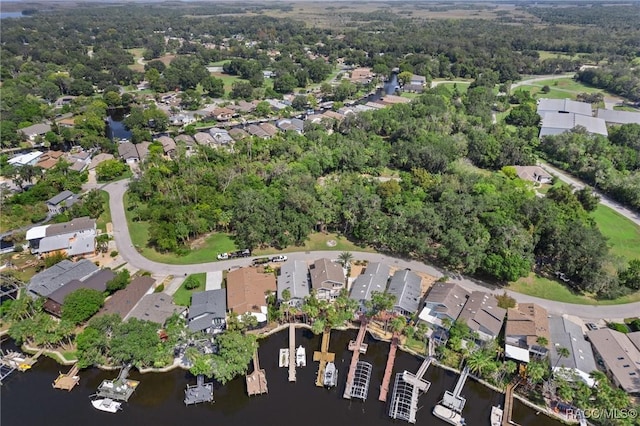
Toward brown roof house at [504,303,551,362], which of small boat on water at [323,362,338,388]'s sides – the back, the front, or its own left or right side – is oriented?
right

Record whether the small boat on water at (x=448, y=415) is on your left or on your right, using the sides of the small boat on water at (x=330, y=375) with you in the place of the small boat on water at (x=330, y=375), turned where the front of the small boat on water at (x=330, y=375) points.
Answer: on your right

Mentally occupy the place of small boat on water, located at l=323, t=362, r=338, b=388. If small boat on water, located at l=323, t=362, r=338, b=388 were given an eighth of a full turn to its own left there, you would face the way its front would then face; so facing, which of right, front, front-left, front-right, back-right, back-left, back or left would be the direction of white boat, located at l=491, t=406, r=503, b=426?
back-right

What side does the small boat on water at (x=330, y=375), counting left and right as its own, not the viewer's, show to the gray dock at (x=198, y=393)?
left

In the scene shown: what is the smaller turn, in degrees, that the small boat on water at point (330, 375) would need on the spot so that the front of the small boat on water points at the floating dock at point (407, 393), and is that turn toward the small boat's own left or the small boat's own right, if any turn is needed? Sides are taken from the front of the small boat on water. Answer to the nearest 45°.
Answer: approximately 90° to the small boat's own right

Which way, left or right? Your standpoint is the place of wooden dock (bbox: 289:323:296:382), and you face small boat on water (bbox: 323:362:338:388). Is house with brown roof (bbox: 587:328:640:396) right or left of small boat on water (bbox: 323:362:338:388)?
left

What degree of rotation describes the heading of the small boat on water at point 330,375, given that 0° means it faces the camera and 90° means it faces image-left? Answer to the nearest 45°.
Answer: approximately 180°

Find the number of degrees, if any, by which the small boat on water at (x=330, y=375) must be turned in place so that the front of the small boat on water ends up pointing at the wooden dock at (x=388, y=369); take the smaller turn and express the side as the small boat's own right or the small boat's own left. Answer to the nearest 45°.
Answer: approximately 90° to the small boat's own right

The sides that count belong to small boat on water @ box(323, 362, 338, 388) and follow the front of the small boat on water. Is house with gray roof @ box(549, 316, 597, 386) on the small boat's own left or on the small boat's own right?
on the small boat's own right

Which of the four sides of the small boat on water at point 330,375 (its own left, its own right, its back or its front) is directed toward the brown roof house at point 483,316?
right

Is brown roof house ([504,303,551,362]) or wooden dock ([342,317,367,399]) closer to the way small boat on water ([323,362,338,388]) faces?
the wooden dock
